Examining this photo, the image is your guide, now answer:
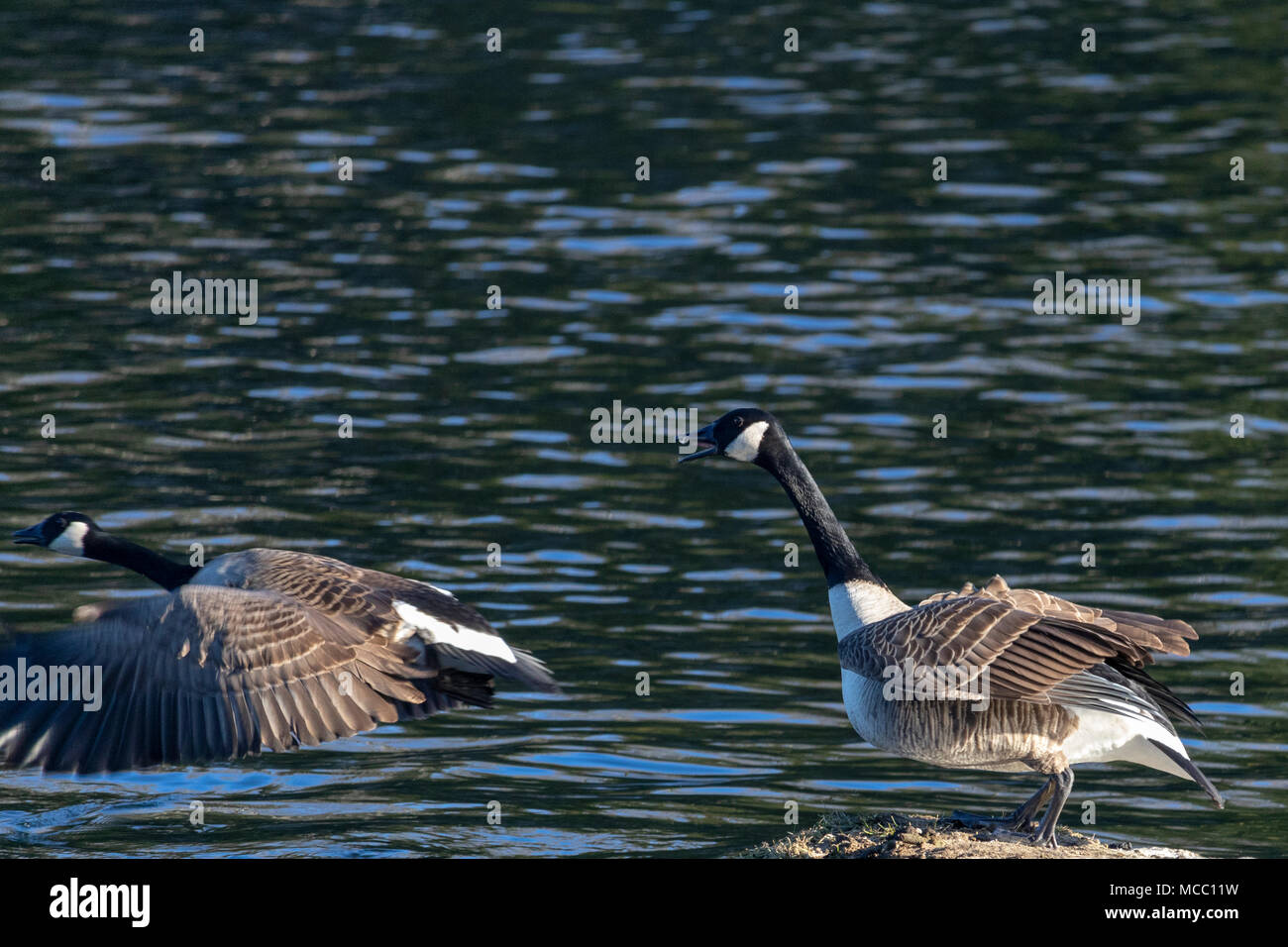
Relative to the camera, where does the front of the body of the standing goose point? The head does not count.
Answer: to the viewer's left

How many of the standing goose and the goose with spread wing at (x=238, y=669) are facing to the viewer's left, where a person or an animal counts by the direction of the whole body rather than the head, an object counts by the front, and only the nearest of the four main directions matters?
2

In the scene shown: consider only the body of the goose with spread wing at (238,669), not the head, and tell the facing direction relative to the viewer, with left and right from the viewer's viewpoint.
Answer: facing to the left of the viewer

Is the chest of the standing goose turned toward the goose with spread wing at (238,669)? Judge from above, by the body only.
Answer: yes

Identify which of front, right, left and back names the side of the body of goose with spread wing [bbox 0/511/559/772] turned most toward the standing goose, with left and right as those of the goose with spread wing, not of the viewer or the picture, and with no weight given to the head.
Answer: back
